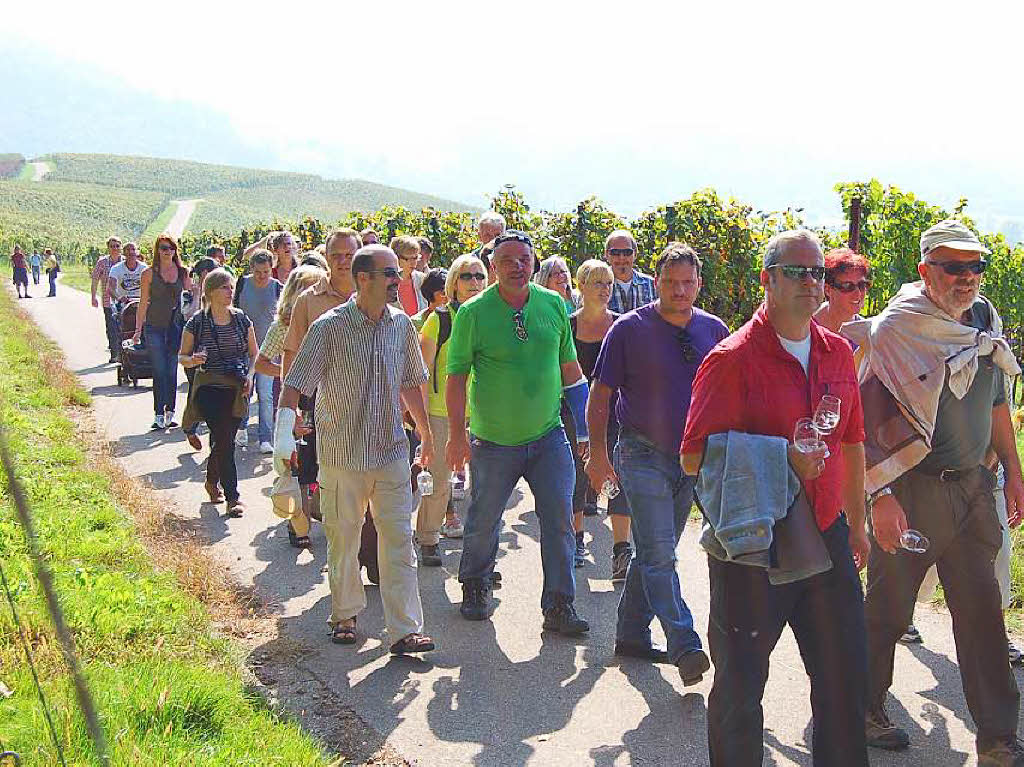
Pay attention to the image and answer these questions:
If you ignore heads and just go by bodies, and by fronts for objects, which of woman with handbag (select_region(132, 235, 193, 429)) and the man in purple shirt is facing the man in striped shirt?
the woman with handbag

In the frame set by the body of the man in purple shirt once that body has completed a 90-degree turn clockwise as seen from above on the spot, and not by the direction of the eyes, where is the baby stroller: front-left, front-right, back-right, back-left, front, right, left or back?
right

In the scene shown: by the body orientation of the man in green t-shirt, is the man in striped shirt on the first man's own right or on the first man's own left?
on the first man's own right

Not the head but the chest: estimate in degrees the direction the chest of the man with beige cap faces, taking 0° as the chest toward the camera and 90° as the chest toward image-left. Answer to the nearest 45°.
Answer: approximately 315°

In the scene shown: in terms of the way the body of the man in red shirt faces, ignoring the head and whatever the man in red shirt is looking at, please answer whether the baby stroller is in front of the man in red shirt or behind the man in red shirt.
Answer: behind

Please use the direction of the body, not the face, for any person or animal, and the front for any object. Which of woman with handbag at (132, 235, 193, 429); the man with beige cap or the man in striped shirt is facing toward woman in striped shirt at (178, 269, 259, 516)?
woman with handbag at (132, 235, 193, 429)

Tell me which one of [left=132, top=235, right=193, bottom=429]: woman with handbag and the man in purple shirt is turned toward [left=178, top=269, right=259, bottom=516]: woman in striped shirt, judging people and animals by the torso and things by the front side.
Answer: [left=132, top=235, right=193, bottom=429]: woman with handbag

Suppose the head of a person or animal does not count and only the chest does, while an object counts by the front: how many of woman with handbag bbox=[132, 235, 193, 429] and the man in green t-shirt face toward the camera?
2

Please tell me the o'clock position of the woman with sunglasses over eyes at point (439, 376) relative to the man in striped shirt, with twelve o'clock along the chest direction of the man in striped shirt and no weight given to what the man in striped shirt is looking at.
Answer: The woman with sunglasses over eyes is roughly at 8 o'clock from the man in striped shirt.

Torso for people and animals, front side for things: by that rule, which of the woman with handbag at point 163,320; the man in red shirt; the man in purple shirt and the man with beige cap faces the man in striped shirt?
the woman with handbag
